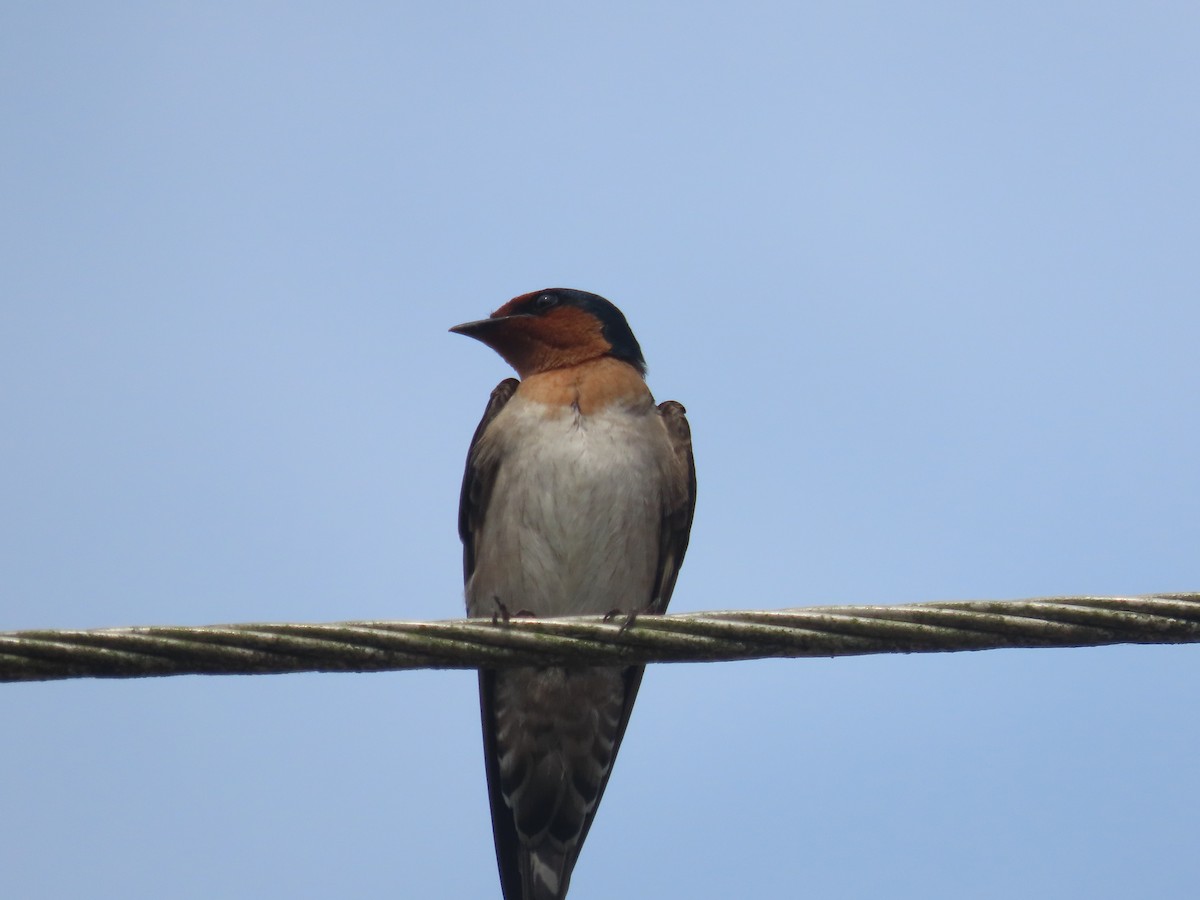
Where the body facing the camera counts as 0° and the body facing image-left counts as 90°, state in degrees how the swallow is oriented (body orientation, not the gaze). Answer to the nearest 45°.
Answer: approximately 0°
